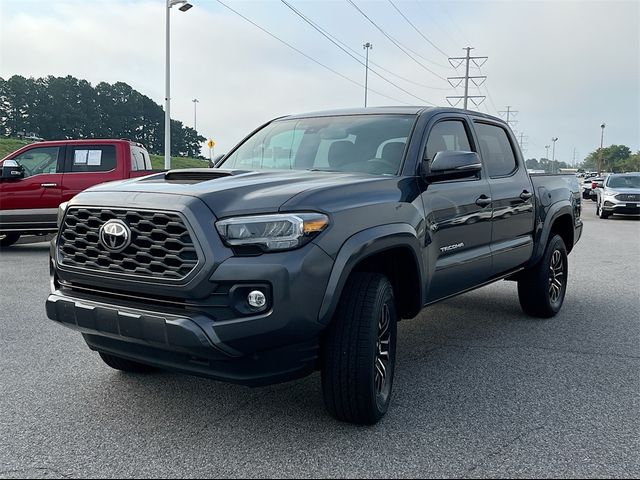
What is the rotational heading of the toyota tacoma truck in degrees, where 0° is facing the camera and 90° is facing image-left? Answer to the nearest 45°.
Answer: approximately 45°

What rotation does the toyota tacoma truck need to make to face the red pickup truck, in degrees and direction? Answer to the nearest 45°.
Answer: approximately 90° to its right

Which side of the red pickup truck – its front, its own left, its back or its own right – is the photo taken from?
left
